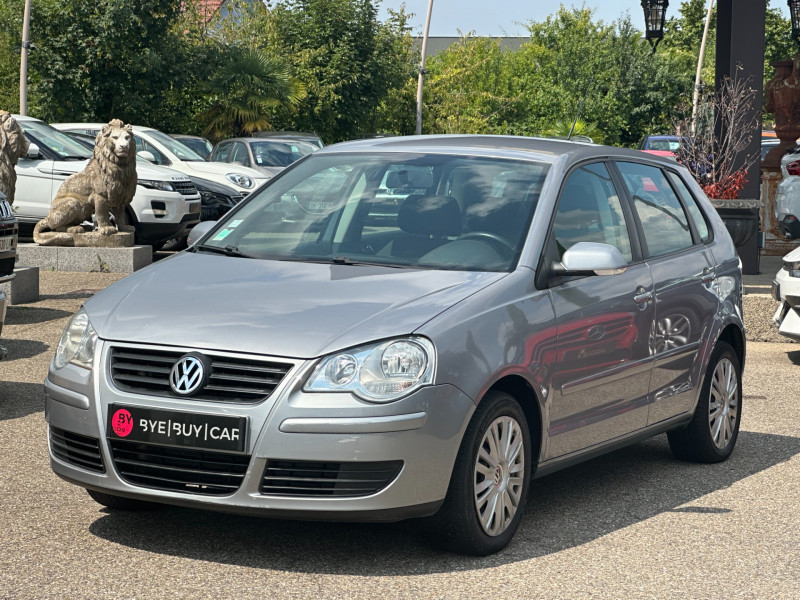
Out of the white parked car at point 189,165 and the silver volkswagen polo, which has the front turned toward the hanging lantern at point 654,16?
the white parked car

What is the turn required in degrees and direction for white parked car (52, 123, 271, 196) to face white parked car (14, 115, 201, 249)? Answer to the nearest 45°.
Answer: approximately 90° to its right

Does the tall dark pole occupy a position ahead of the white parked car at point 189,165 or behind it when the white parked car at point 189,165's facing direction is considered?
ahead

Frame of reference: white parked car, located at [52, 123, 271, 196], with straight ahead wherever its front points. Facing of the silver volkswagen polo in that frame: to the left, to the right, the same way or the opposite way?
to the right

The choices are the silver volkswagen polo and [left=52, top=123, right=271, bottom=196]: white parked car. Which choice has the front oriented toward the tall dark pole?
the white parked car

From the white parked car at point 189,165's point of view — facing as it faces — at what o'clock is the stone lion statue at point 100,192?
The stone lion statue is roughly at 2 o'clock from the white parked car.

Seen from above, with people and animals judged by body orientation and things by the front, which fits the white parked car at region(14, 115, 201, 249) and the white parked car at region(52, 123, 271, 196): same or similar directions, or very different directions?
same or similar directions

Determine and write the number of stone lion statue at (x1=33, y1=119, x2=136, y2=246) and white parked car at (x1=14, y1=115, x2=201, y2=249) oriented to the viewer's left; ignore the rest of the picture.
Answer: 0

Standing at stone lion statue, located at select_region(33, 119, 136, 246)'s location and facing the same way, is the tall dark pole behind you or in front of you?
in front

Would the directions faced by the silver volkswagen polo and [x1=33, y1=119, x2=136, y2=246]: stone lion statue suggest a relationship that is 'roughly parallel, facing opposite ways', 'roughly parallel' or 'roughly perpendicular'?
roughly perpendicular

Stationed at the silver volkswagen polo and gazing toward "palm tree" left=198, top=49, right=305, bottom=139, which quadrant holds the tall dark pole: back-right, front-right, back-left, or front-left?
front-right

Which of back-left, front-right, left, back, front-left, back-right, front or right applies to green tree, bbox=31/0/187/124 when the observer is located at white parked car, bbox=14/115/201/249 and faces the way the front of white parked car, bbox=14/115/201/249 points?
back-left

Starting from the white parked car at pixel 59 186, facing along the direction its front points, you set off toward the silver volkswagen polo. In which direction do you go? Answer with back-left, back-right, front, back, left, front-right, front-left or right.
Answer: front-right

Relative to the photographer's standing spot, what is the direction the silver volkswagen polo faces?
facing the viewer and to the left of the viewer

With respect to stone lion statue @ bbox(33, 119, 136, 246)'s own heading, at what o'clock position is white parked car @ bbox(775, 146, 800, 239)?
The white parked car is roughly at 11 o'clock from the stone lion statue.

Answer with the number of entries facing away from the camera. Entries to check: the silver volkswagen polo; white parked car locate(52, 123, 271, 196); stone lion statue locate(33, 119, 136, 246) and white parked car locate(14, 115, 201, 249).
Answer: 0

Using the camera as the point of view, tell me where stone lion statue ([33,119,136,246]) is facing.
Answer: facing the viewer and to the right of the viewer

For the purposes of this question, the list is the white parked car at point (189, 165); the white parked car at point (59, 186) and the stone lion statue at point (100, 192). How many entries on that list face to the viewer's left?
0

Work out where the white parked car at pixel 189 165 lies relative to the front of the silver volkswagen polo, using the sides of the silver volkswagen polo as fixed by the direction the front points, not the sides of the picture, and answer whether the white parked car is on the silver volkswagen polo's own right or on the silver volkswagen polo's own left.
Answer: on the silver volkswagen polo's own right
